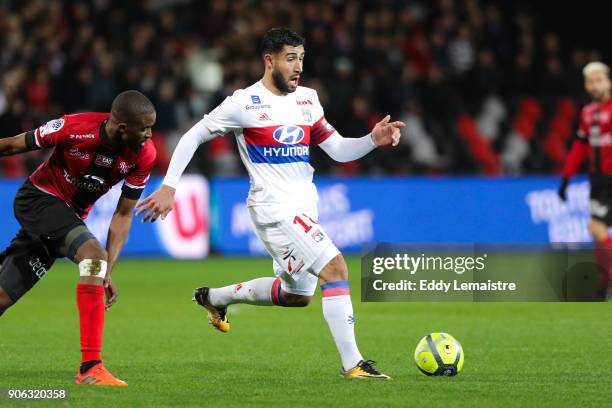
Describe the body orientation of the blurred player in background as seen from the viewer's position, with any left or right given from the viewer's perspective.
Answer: facing the viewer

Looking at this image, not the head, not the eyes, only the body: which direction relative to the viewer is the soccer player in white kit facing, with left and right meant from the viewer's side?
facing the viewer and to the right of the viewer

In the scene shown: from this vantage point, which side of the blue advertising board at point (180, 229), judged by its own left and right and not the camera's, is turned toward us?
front

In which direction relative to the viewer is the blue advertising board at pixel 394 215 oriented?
toward the camera

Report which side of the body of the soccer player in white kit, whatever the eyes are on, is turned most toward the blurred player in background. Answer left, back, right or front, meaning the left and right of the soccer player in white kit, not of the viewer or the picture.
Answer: left

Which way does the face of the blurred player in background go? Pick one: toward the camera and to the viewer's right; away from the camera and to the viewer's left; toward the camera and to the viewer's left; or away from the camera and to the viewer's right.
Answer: toward the camera and to the viewer's left

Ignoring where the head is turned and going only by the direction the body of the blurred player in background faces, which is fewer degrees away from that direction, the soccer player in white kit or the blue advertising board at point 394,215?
the soccer player in white kit

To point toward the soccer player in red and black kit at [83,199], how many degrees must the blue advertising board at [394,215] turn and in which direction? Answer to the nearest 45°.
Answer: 0° — it already faces them

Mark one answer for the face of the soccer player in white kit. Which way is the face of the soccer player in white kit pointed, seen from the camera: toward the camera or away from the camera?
toward the camera

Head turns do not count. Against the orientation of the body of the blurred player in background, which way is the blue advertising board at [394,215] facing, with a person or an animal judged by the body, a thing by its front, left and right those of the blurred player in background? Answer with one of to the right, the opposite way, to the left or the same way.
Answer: the same way
